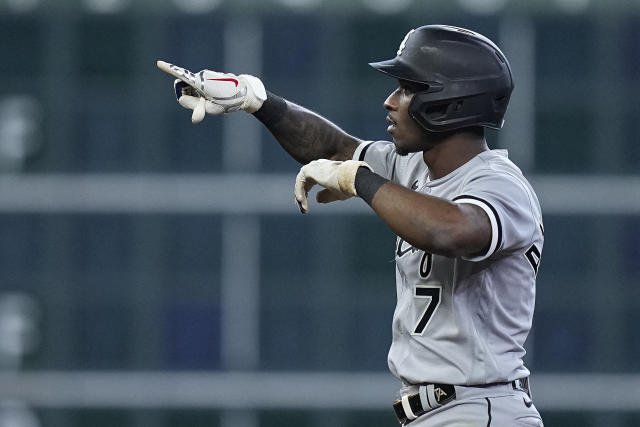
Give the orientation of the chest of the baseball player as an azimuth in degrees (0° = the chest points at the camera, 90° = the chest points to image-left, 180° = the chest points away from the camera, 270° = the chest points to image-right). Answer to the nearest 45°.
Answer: approximately 90°

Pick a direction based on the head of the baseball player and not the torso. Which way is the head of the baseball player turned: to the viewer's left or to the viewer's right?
to the viewer's left
